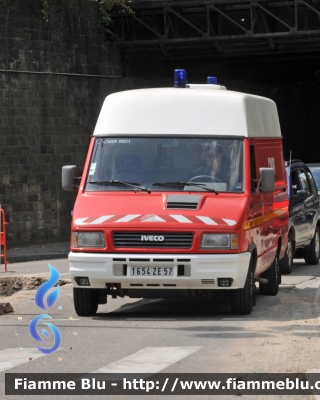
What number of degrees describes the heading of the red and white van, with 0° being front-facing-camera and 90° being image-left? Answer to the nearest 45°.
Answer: approximately 0°
